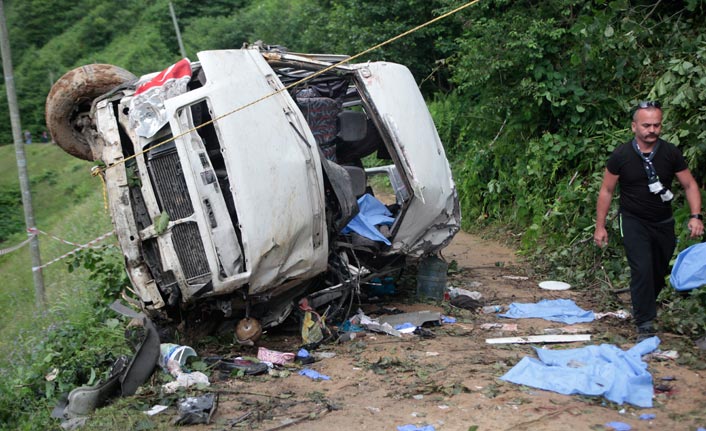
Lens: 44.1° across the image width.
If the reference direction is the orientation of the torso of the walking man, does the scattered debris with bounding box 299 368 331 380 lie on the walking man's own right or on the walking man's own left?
on the walking man's own right

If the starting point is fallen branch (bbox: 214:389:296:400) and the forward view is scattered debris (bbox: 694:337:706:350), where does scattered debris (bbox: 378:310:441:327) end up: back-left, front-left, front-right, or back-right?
front-left

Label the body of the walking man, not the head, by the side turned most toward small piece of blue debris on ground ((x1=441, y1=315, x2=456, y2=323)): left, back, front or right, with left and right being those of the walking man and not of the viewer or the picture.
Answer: right

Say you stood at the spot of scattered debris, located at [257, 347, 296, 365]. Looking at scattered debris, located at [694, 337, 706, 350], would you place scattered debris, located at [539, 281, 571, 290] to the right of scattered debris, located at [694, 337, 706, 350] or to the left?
left

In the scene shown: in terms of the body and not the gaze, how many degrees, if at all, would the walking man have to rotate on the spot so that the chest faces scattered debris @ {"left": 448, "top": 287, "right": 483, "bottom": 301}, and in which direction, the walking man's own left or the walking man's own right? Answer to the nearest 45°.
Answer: approximately 135° to the walking man's own right

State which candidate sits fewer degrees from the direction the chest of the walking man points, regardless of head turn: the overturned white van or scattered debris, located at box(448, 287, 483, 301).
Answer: the overturned white van

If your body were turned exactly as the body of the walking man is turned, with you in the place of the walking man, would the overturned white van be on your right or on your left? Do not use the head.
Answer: on your right

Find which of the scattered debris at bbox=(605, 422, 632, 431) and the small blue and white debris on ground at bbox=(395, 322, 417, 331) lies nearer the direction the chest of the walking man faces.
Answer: the scattered debris

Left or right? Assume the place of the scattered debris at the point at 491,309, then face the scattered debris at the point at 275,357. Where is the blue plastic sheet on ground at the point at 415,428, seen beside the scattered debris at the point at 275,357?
left

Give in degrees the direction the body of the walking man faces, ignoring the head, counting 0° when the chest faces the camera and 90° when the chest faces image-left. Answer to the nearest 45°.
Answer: approximately 0°

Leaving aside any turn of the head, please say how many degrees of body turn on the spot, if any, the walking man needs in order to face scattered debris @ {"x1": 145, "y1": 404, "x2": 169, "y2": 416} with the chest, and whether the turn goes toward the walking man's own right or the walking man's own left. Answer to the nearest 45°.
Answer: approximately 45° to the walking man's own right

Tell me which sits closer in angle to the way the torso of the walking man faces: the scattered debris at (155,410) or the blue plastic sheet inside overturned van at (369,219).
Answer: the scattered debris

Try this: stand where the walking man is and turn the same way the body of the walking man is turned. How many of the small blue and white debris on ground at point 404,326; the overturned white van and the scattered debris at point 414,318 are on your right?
3
